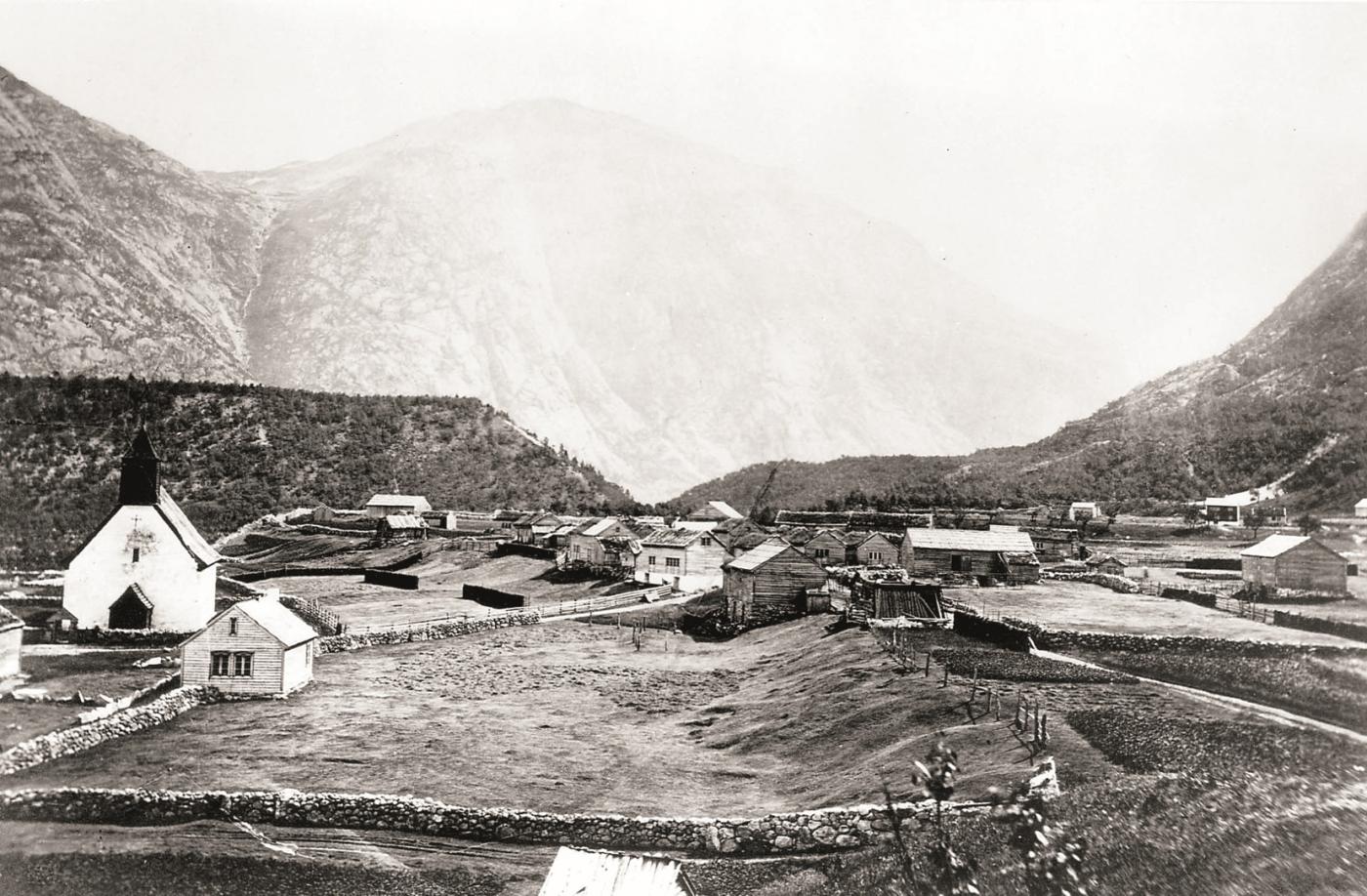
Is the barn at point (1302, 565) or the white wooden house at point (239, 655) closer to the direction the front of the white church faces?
the white wooden house

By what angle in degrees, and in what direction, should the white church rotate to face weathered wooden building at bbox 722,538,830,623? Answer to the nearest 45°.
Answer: approximately 45° to its left

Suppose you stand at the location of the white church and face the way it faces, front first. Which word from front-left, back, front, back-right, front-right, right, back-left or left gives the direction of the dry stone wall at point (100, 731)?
front

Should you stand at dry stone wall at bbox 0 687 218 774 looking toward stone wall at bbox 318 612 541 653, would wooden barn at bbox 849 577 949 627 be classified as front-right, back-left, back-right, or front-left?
front-right

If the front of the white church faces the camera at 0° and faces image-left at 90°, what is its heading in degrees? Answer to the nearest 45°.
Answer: approximately 0°

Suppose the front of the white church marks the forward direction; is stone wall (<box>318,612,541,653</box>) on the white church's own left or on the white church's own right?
on the white church's own left

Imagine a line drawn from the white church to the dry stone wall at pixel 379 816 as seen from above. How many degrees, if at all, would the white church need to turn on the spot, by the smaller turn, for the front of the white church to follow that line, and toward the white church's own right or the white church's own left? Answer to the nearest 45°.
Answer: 0° — it already faces it

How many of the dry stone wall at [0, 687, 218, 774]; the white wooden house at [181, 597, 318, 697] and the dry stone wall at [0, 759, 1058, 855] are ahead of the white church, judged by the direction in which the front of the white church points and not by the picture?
3

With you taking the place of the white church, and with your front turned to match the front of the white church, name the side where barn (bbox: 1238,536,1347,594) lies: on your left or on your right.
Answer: on your left

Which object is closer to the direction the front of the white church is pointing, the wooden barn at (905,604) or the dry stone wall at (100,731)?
the dry stone wall

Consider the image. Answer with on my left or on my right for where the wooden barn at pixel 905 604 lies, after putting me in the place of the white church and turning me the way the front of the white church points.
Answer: on my left

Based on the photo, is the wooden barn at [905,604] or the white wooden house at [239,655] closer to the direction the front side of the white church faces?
the white wooden house
